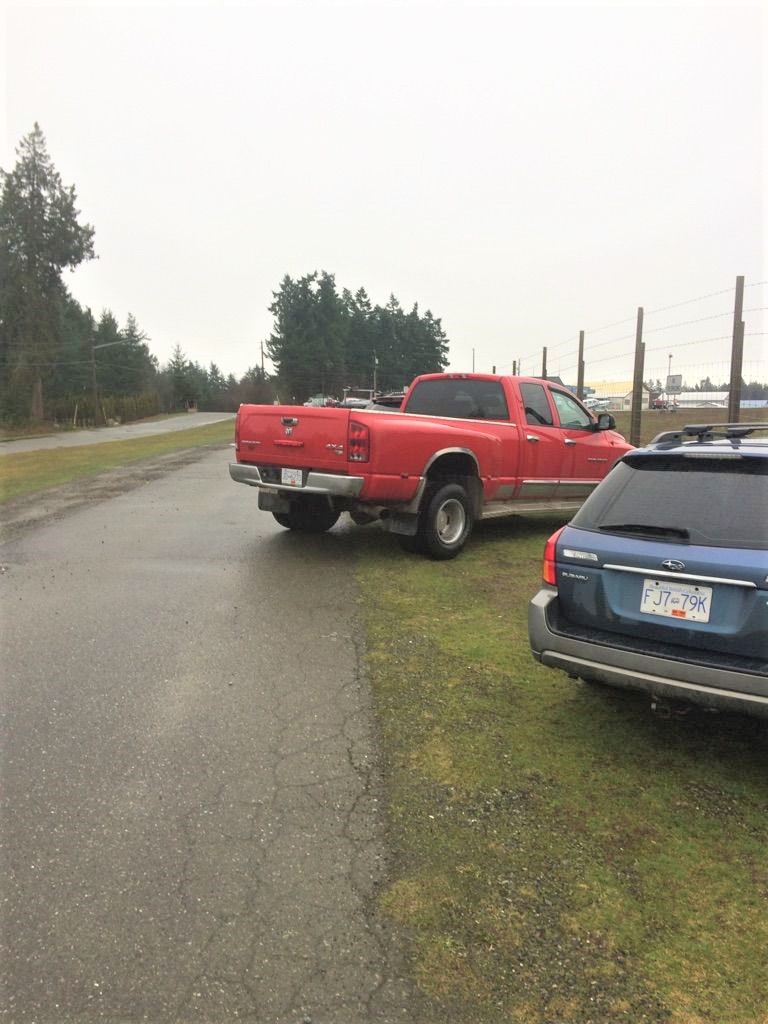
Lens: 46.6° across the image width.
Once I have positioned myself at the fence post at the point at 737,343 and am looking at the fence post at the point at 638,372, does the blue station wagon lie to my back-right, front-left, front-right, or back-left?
back-left

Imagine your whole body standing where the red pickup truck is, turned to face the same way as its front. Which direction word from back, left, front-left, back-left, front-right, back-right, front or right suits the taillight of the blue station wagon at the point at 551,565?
back-right

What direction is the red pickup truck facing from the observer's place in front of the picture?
facing away from the viewer and to the right of the viewer
